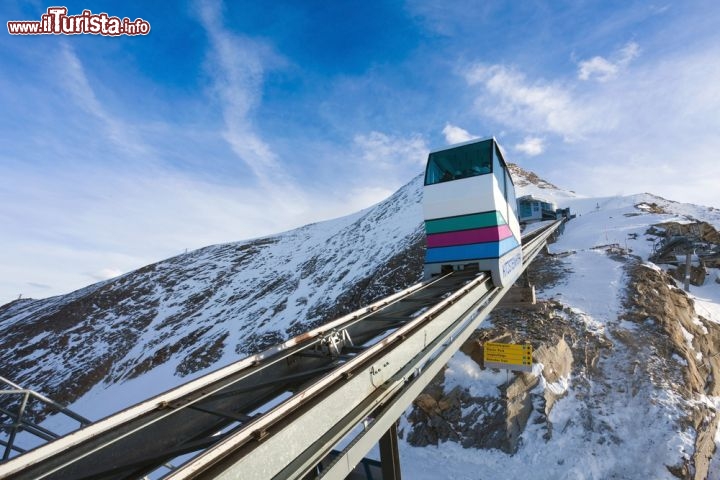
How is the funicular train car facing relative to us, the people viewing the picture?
facing the viewer and to the left of the viewer

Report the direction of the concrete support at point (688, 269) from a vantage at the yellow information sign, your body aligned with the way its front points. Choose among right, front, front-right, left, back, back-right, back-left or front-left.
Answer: back-left

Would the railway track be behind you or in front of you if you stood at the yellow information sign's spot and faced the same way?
in front

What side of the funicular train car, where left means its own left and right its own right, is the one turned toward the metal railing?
front

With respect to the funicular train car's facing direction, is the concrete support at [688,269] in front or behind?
behind

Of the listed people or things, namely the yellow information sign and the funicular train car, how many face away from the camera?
0

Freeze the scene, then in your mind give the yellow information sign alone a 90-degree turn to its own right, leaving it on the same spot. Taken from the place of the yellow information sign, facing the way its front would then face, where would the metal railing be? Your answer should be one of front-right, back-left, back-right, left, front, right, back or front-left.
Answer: front-left
